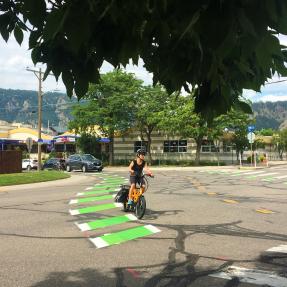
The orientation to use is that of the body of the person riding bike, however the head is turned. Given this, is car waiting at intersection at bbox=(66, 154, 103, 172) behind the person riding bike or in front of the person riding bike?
behind

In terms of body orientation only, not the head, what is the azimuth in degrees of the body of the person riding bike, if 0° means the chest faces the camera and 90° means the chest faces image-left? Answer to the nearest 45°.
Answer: approximately 315°

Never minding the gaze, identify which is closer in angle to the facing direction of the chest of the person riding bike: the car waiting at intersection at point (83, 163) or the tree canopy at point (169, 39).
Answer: the tree canopy

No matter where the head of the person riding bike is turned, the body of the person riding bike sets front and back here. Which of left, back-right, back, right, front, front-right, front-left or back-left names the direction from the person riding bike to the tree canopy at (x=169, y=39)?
front-right

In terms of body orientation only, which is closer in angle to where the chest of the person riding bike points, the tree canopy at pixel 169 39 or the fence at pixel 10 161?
the tree canopy

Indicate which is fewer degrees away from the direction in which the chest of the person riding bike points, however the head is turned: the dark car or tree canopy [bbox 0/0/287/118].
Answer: the tree canopy

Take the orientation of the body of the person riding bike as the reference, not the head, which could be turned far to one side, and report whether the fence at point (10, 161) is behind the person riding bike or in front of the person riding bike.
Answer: behind
